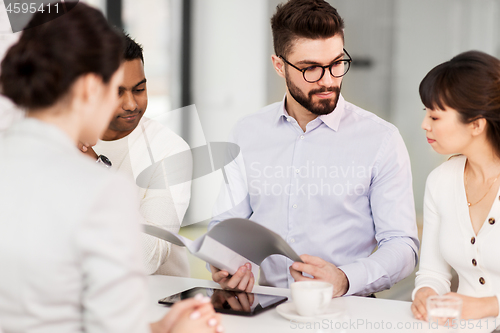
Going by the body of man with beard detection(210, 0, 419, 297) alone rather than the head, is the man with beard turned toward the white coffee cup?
yes

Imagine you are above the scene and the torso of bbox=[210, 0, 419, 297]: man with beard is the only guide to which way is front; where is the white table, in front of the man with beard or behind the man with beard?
in front

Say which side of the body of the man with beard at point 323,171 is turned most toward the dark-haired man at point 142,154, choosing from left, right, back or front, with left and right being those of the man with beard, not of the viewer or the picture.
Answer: right

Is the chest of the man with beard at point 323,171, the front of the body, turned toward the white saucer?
yes

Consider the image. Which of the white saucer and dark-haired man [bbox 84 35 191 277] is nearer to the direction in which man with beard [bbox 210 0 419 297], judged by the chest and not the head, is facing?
the white saucer

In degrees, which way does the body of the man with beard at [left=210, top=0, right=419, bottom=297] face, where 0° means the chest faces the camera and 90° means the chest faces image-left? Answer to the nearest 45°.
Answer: approximately 0°

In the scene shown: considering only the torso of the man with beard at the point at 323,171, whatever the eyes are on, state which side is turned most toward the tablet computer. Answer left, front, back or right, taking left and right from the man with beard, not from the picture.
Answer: front

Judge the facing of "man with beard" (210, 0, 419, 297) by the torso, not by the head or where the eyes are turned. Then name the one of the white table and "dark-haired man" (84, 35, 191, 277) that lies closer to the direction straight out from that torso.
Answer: the white table

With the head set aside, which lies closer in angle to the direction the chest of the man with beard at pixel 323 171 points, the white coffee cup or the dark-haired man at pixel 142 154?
the white coffee cup
